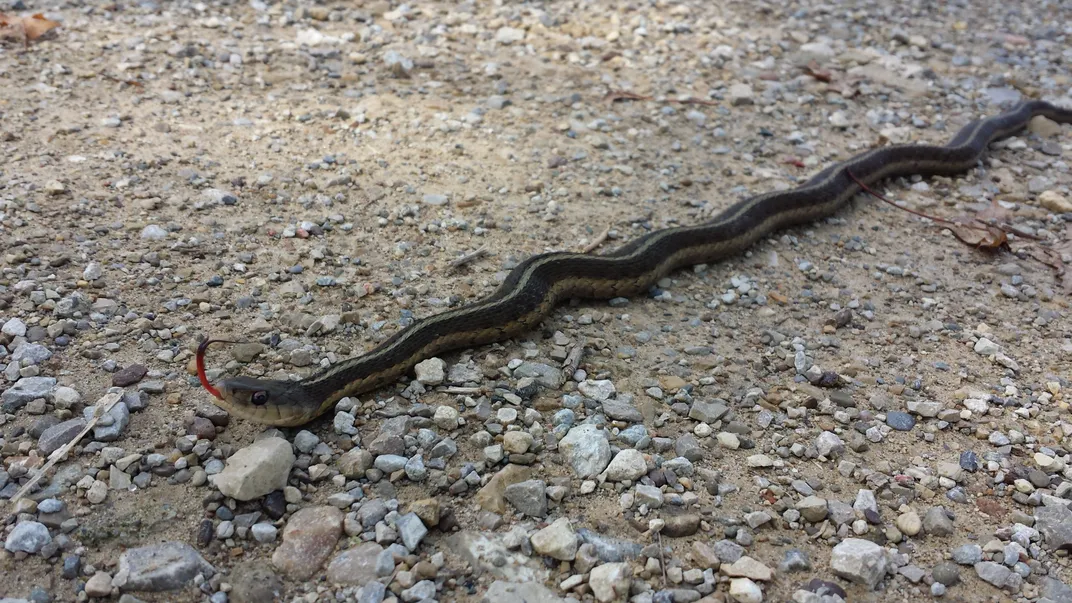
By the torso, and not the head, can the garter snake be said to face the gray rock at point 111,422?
yes

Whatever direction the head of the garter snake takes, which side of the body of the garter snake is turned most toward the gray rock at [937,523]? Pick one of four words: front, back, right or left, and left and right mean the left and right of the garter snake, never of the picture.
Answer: left

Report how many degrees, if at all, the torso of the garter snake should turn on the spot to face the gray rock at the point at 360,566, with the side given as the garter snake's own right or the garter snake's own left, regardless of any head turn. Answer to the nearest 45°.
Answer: approximately 45° to the garter snake's own left

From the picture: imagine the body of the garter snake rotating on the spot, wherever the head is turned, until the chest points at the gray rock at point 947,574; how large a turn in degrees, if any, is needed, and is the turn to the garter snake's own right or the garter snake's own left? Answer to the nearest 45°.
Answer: approximately 90° to the garter snake's own left

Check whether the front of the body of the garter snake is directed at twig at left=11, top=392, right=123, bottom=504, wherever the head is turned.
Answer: yes

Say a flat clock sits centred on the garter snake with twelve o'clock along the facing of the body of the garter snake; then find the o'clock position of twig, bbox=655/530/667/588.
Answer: The twig is roughly at 10 o'clock from the garter snake.

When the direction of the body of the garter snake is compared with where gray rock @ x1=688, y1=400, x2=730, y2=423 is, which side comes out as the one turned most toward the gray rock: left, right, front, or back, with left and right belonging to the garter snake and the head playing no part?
left

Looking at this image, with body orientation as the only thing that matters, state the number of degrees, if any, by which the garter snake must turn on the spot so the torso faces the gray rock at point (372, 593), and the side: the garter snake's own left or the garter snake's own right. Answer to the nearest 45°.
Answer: approximately 45° to the garter snake's own left

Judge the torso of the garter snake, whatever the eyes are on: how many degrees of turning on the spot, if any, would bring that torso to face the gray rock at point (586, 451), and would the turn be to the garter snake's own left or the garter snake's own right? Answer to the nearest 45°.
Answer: approximately 45° to the garter snake's own left

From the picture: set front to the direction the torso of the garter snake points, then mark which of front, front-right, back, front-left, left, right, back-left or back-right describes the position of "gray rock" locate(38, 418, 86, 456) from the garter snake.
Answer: front

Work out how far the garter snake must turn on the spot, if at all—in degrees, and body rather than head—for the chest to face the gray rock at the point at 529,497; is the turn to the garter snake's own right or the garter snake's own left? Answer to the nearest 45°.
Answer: approximately 45° to the garter snake's own left

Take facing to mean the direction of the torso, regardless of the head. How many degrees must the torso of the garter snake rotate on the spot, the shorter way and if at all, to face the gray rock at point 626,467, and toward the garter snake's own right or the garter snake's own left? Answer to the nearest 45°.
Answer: approximately 45° to the garter snake's own left

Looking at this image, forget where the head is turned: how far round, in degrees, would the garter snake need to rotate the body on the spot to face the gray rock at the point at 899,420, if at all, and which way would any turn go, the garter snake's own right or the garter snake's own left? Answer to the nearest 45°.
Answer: approximately 90° to the garter snake's own left

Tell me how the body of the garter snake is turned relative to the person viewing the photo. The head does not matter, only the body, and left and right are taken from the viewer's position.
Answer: facing the viewer and to the left of the viewer
